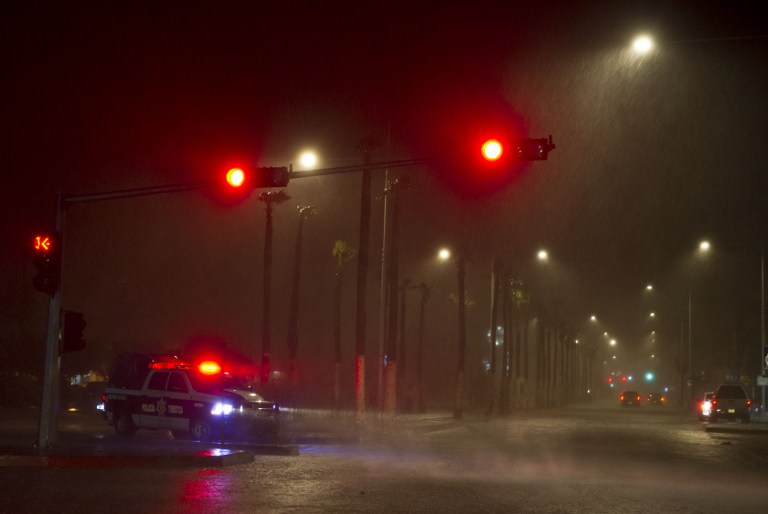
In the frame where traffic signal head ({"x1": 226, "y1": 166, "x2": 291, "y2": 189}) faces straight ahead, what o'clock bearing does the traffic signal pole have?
The traffic signal pole is roughly at 4 o'clock from the traffic signal head.

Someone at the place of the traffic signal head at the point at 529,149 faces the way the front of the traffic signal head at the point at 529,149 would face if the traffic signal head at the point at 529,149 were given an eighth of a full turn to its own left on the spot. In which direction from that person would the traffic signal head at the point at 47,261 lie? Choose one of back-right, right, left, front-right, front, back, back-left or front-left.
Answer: back-right

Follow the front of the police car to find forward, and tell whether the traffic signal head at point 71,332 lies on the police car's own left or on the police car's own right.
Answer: on the police car's own right

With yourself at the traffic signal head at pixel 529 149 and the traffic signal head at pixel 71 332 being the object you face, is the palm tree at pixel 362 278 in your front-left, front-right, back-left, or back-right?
front-right

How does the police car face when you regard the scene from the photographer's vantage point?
facing the viewer and to the right of the viewer

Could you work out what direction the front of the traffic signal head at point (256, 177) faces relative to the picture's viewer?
facing the viewer

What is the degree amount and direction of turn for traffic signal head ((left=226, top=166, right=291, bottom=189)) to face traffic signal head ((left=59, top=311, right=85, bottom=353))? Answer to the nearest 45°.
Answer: approximately 135° to its right

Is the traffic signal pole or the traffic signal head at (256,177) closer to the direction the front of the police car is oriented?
the traffic signal head

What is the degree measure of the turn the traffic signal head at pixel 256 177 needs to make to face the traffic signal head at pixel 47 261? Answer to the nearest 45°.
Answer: approximately 90° to its right

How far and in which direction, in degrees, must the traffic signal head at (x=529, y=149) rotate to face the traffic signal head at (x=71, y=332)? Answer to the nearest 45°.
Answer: approximately 90° to its right

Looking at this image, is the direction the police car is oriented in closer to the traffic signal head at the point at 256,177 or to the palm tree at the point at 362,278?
the traffic signal head

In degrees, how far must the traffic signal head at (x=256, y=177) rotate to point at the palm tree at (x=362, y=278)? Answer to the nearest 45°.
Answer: approximately 180°

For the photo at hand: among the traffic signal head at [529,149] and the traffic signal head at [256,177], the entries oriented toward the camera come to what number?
2

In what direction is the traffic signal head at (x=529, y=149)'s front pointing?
toward the camera
